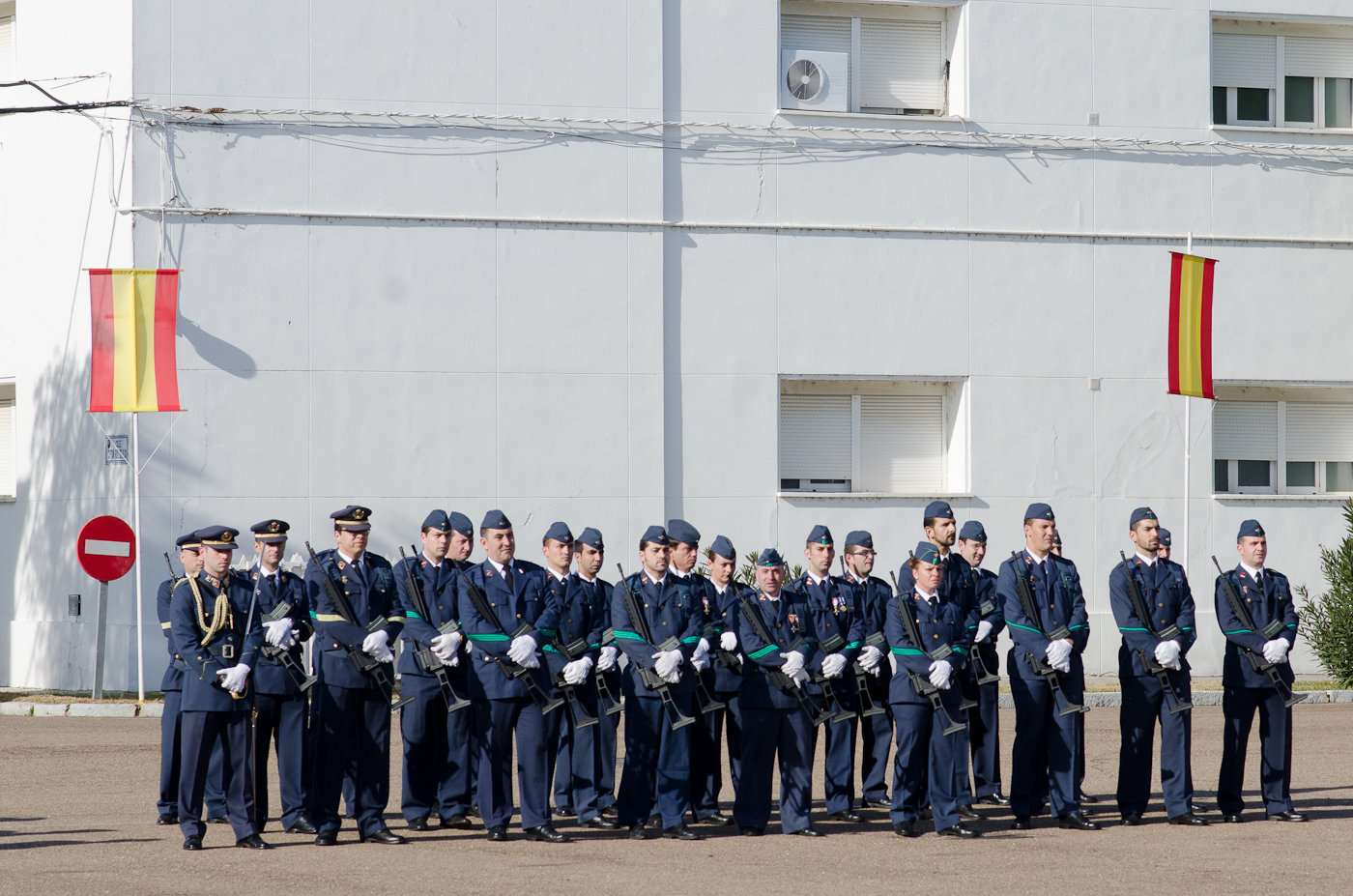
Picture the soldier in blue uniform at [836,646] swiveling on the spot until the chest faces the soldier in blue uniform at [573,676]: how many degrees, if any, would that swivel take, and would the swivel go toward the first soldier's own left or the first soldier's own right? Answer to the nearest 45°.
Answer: approximately 135° to the first soldier's own right

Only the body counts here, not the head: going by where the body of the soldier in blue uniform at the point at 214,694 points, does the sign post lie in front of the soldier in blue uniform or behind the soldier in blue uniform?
behind

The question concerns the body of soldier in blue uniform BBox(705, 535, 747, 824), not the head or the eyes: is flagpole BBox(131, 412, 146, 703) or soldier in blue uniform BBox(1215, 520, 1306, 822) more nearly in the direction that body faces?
the soldier in blue uniform

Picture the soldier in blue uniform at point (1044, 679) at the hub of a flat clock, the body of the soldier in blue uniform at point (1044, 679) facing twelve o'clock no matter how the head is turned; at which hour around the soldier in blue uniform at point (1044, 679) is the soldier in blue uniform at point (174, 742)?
the soldier in blue uniform at point (174, 742) is roughly at 4 o'clock from the soldier in blue uniform at point (1044, 679).

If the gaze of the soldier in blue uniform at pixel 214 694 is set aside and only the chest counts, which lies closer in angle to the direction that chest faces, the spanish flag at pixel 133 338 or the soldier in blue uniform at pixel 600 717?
the soldier in blue uniform

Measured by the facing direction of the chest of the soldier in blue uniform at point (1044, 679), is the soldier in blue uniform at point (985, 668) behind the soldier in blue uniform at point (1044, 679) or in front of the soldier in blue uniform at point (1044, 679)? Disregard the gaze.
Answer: behind

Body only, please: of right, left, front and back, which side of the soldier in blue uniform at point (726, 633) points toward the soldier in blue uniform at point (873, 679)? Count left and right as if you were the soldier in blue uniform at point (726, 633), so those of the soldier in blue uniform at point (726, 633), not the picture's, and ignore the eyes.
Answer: left

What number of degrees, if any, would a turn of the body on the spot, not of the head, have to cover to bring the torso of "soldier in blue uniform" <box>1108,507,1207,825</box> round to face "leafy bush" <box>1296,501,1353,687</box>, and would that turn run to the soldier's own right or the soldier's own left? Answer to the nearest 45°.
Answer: approximately 135° to the soldier's own left

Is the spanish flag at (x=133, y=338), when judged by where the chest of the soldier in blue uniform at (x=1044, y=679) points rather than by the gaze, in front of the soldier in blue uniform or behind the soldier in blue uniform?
behind

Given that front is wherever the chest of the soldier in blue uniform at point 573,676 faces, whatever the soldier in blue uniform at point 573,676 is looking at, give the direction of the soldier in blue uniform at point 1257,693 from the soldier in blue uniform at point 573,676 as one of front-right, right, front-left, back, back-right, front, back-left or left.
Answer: front-left

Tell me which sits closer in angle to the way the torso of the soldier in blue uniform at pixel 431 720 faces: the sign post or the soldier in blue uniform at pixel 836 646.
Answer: the soldier in blue uniform

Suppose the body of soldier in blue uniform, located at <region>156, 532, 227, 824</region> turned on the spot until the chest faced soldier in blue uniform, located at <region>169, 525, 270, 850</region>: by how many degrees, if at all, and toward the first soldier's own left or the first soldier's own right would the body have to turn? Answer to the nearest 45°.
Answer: approximately 45° to the first soldier's own right
